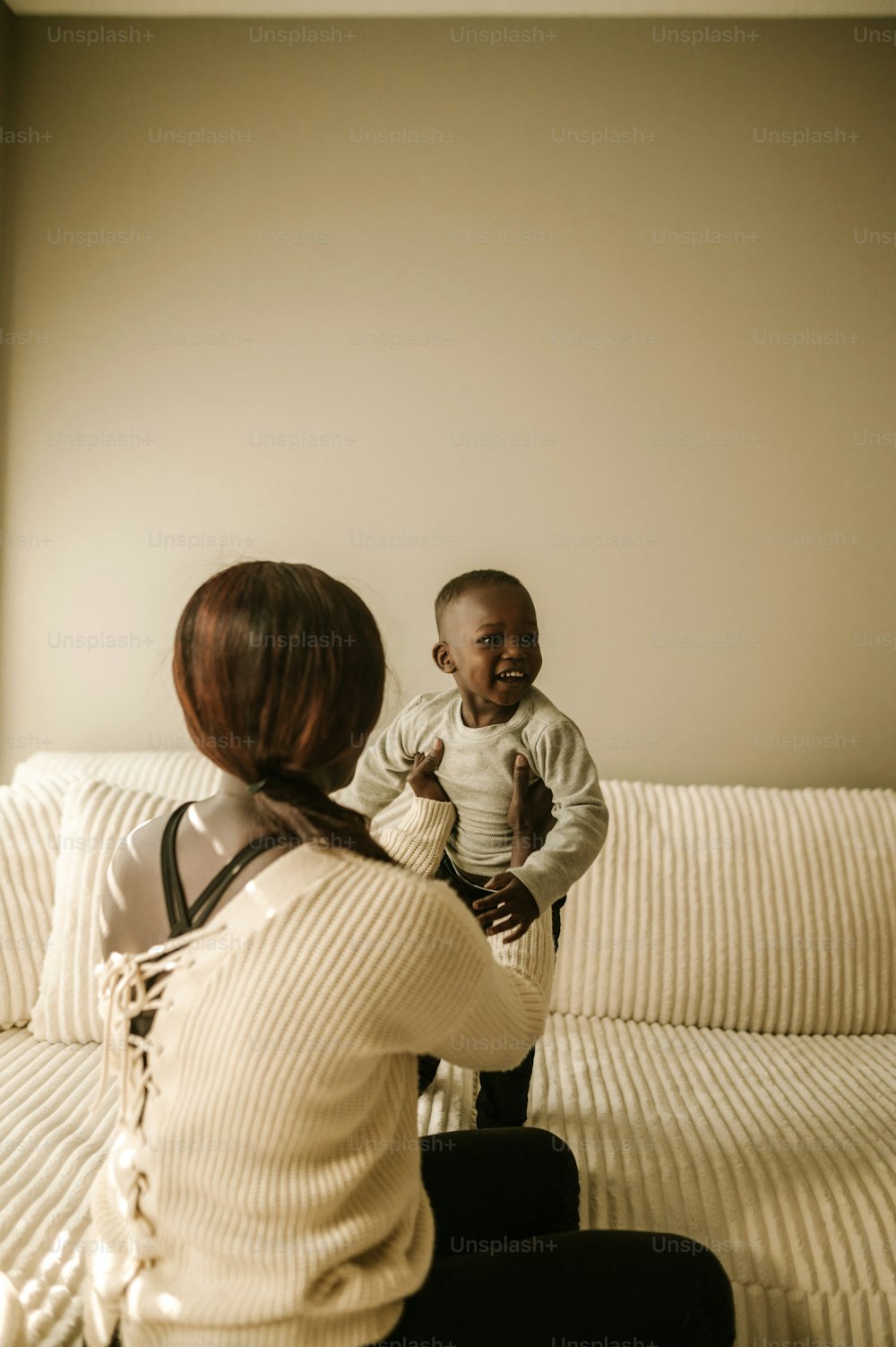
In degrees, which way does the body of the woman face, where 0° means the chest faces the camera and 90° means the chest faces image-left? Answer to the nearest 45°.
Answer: approximately 225°

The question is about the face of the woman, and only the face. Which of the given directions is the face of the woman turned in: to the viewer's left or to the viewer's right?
to the viewer's right
